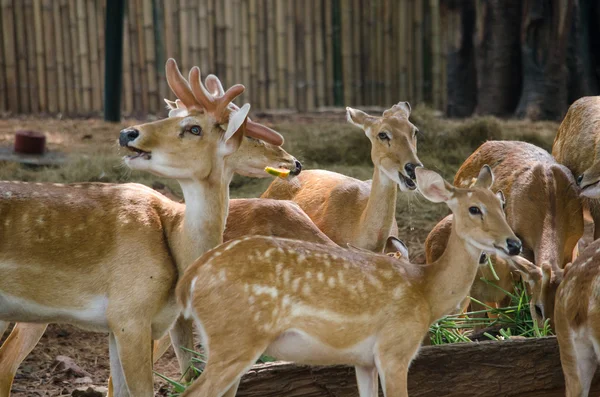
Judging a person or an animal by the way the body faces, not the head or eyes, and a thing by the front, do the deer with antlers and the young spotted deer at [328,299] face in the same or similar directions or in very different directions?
same or similar directions

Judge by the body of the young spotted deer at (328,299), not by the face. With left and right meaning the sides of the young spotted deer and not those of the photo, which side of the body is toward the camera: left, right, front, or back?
right

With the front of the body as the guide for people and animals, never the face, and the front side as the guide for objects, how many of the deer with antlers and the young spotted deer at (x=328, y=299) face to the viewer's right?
2

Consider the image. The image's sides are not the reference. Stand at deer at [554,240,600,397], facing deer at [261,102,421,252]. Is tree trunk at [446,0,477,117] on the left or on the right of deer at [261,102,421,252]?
right

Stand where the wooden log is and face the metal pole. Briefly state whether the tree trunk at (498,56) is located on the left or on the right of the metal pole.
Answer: right

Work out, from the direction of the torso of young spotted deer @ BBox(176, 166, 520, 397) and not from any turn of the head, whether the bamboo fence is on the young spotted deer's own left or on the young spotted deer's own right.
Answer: on the young spotted deer's own left

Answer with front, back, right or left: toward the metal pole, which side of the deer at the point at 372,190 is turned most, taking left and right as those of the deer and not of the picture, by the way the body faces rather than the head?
back

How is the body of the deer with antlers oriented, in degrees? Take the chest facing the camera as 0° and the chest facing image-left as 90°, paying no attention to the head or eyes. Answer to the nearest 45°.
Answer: approximately 270°

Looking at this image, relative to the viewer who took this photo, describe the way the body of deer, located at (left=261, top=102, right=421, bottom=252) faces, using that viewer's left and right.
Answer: facing the viewer and to the right of the viewer

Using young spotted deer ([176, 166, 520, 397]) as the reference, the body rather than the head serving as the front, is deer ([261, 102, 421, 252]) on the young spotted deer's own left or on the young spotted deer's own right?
on the young spotted deer's own left

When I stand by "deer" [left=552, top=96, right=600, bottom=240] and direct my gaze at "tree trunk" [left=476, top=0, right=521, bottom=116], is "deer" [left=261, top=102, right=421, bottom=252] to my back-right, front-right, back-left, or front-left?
back-left

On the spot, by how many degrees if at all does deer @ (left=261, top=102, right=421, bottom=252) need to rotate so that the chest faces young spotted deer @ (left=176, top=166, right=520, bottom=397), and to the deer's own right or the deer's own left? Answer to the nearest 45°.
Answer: approximately 45° to the deer's own right
